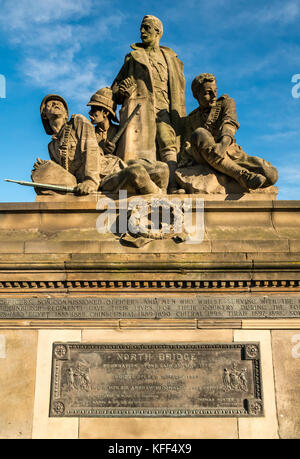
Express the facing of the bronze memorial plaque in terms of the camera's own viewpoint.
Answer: facing the viewer

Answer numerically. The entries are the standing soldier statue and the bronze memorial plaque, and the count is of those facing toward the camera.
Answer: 2

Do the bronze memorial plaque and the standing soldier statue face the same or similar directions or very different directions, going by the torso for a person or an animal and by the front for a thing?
same or similar directions
